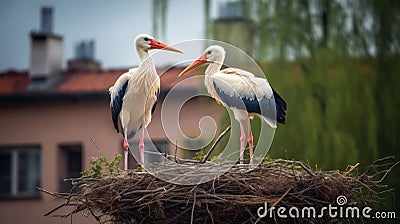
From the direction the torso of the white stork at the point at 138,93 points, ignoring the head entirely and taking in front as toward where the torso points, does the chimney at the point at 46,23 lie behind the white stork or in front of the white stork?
behind

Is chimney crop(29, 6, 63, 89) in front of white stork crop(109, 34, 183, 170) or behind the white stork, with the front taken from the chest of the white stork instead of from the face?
behind

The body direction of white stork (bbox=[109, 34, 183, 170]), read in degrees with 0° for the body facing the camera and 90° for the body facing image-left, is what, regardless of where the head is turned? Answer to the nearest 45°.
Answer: approximately 315°
